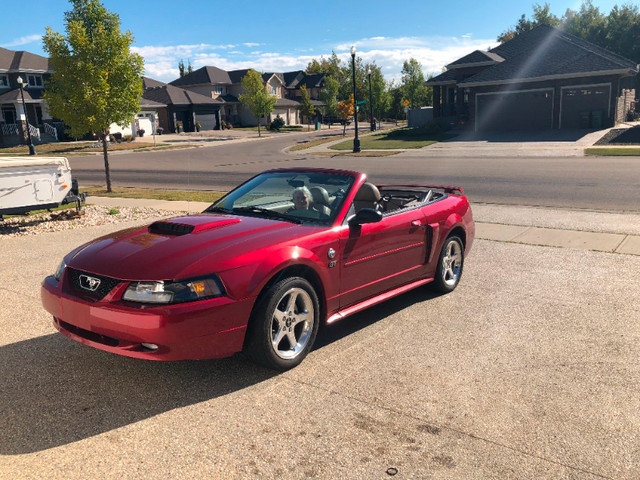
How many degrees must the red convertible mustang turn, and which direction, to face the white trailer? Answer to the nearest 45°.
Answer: approximately 90° to its right

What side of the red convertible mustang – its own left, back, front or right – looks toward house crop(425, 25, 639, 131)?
back

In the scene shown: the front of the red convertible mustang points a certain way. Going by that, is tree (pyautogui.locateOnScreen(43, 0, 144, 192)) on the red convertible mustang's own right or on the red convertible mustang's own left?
on the red convertible mustang's own right

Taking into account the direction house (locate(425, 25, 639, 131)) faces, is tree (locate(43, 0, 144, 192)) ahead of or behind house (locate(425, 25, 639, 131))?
ahead

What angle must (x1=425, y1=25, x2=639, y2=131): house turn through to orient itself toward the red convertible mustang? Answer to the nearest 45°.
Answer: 0° — it already faces it

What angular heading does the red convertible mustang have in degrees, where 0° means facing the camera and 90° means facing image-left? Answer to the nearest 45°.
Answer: approximately 45°

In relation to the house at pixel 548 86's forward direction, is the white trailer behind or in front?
in front
